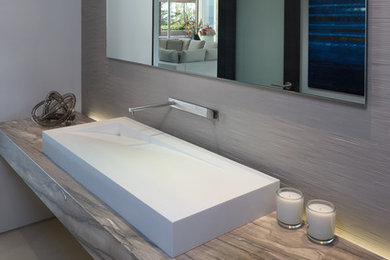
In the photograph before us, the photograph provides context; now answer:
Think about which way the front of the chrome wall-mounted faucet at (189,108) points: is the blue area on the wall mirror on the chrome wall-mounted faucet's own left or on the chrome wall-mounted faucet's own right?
on the chrome wall-mounted faucet's own left

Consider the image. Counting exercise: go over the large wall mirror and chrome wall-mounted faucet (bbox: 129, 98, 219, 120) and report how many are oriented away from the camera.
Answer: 0

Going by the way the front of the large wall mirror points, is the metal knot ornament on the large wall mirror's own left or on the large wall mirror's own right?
on the large wall mirror's own right

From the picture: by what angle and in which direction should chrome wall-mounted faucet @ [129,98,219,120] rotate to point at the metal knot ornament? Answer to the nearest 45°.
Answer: approximately 90° to its right

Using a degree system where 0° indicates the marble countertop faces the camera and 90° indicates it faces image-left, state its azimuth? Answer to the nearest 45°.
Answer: approximately 45°

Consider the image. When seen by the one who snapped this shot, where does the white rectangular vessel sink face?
facing the viewer and to the left of the viewer
